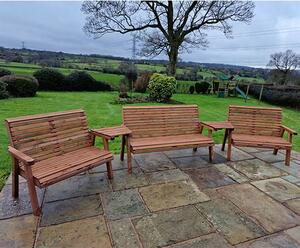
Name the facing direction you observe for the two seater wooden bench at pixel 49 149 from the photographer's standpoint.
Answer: facing the viewer and to the right of the viewer

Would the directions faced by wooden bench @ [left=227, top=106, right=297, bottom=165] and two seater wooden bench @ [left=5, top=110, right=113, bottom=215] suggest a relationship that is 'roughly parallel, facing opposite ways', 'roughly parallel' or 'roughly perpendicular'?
roughly perpendicular

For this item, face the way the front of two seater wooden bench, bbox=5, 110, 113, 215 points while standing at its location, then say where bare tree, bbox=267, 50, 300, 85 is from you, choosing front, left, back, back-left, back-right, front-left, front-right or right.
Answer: left

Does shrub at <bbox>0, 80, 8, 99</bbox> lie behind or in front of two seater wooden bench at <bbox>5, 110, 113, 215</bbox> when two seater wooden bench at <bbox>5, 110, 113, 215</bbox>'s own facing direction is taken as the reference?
behind

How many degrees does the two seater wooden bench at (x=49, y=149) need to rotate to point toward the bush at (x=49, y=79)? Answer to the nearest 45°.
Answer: approximately 135° to its left

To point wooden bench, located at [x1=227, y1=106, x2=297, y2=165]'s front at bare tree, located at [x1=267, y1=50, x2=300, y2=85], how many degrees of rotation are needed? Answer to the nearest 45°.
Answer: approximately 180°

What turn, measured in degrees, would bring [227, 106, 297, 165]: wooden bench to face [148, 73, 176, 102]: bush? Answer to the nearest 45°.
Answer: approximately 135° to its right

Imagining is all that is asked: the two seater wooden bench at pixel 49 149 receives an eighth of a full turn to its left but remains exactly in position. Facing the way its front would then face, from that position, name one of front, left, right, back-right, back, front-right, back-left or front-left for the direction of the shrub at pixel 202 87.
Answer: front-left

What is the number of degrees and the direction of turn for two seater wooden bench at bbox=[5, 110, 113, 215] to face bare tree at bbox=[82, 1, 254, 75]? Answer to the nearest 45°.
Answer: approximately 90° to its left

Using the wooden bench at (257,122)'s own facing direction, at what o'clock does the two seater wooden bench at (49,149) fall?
The two seater wooden bench is roughly at 1 o'clock from the wooden bench.

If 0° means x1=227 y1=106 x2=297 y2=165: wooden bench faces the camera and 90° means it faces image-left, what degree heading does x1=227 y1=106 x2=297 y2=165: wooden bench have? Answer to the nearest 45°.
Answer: approximately 0°

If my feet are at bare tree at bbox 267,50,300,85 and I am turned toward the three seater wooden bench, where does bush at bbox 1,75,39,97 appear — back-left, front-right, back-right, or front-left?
front-right

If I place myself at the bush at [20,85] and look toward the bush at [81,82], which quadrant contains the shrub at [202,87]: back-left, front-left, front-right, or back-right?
front-right

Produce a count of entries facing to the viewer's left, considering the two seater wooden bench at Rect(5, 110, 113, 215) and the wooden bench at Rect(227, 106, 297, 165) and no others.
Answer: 0

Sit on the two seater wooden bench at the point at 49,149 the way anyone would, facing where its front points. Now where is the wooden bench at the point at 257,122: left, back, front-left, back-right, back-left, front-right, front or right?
front-left
